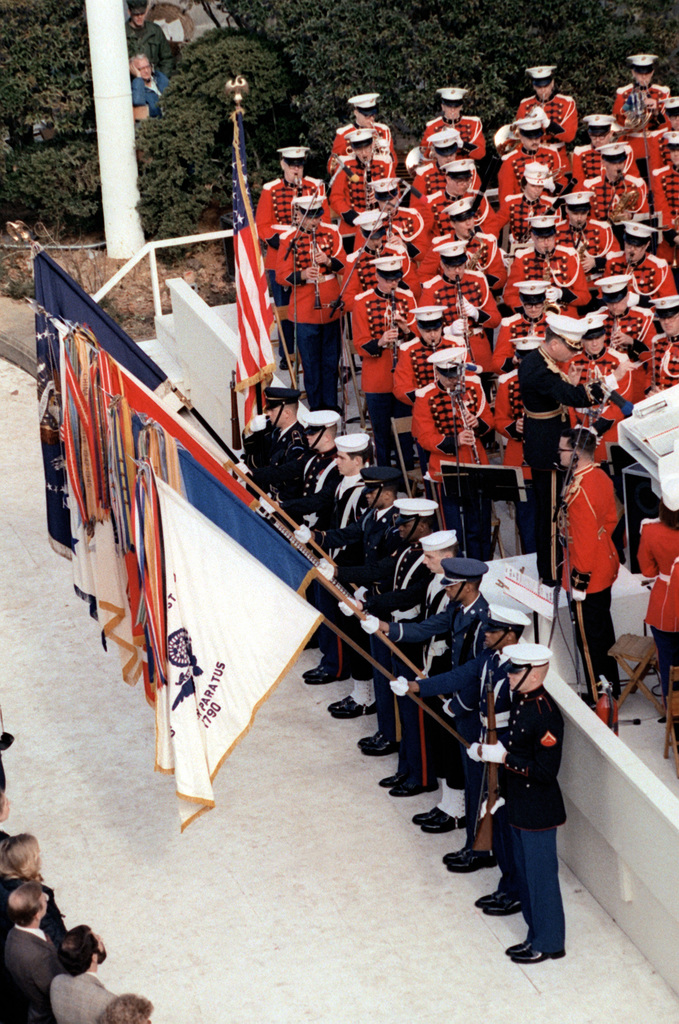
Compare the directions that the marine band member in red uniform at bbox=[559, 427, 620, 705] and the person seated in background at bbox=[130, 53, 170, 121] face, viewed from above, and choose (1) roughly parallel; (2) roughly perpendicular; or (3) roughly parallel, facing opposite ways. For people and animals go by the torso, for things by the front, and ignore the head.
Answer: roughly perpendicular

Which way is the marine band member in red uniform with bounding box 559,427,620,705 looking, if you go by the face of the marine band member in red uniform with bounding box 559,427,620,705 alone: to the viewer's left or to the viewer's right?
to the viewer's left

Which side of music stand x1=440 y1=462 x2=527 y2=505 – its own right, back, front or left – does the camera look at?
back

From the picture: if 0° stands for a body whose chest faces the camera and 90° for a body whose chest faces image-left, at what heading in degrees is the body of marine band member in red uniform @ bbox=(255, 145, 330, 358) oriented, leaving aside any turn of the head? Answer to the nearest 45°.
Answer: approximately 0°

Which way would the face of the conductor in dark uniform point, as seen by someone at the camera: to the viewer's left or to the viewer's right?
to the viewer's right

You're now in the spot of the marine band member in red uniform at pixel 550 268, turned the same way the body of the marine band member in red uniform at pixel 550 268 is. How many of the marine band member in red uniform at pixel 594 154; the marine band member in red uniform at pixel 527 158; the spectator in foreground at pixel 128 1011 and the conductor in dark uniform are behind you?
2

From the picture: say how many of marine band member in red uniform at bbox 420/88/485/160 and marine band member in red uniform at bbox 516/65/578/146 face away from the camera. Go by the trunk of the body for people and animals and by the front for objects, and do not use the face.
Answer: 0

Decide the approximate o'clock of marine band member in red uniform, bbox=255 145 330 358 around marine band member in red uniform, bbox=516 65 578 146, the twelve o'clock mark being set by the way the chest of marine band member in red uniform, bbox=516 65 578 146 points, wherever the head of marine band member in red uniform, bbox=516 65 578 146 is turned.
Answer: marine band member in red uniform, bbox=255 145 330 358 is roughly at 2 o'clock from marine band member in red uniform, bbox=516 65 578 146.

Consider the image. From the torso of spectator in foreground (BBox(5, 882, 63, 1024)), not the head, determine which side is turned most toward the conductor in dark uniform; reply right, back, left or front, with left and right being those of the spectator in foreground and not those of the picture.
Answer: front

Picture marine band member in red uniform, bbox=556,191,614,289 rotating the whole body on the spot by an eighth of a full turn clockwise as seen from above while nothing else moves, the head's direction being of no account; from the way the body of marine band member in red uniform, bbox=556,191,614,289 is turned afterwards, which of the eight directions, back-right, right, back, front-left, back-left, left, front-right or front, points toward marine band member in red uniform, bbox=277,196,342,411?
front-right

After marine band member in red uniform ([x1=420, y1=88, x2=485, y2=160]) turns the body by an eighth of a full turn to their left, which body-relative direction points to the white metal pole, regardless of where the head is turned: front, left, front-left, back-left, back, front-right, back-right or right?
back

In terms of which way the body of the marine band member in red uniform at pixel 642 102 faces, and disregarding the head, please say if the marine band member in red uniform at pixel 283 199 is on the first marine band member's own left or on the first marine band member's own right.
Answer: on the first marine band member's own right

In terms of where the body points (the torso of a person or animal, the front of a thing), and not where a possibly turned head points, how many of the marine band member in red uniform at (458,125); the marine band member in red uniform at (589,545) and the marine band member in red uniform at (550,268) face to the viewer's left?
1

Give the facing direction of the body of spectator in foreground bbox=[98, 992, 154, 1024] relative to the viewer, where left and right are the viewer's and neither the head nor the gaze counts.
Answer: facing away from the viewer and to the right of the viewer

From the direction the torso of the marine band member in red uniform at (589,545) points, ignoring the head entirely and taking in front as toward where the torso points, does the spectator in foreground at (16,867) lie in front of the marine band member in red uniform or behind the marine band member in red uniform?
in front

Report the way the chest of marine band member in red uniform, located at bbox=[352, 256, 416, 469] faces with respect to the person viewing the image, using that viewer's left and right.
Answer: facing the viewer and to the right of the viewer

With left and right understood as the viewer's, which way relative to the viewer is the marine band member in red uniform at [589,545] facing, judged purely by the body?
facing to the left of the viewer
